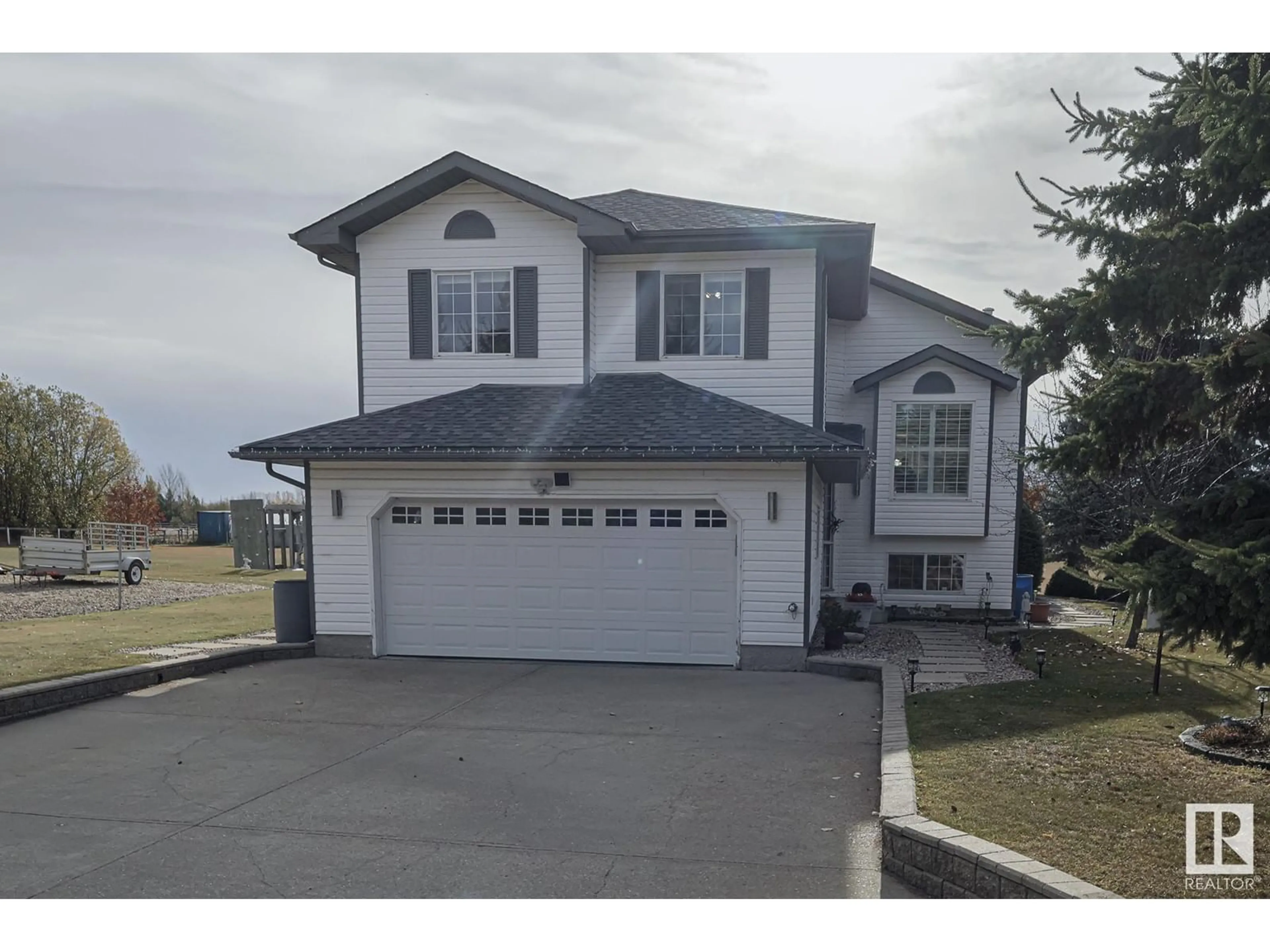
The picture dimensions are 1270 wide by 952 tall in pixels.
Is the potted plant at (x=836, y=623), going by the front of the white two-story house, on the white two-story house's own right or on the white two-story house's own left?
on the white two-story house's own left

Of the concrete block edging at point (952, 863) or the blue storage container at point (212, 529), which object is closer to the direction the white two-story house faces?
the concrete block edging

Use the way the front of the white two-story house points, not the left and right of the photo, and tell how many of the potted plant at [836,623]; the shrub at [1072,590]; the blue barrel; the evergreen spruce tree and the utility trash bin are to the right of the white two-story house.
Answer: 1

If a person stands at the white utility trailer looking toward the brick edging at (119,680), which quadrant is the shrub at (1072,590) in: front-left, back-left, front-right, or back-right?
front-left

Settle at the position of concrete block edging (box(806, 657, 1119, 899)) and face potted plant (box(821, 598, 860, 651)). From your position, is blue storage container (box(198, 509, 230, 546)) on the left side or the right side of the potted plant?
left

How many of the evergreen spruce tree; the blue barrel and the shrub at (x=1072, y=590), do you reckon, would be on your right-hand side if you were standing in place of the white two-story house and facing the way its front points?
0

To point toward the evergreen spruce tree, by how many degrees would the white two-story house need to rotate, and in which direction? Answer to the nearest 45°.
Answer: approximately 45° to its left

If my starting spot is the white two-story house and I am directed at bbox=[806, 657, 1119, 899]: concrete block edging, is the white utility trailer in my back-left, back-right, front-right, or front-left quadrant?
back-right

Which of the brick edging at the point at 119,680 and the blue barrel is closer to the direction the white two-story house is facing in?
the brick edging

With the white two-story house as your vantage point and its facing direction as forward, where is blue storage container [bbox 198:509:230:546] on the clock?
The blue storage container is roughly at 5 o'clock from the white two-story house.

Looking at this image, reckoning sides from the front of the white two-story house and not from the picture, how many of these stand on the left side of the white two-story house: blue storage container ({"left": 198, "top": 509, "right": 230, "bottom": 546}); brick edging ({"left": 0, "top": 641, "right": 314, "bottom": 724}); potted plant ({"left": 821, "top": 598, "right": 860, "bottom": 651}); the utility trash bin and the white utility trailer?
1

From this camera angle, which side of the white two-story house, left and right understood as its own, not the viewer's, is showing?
front

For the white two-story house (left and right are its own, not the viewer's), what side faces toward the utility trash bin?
right

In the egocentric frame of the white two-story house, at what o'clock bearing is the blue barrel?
The blue barrel is roughly at 8 o'clock from the white two-story house.

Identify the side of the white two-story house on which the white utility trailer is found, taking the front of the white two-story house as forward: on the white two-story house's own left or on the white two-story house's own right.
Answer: on the white two-story house's own right

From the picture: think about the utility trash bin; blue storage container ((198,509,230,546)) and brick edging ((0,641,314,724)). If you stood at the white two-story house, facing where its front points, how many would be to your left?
0
